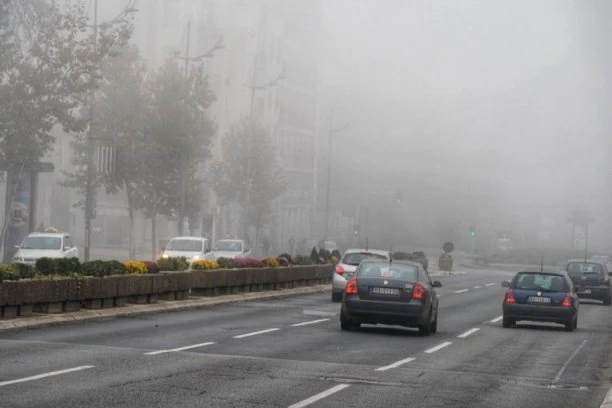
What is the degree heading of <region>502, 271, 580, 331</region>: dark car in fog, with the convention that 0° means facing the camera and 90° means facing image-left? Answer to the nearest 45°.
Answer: approximately 180°

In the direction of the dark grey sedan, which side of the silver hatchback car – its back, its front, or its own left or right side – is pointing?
back

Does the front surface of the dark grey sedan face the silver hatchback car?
yes

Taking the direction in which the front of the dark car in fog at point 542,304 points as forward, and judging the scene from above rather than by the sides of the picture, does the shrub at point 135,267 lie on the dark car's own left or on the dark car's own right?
on the dark car's own left

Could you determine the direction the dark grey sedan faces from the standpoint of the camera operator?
facing away from the viewer

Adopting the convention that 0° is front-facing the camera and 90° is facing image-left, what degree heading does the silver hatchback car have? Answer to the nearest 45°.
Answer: approximately 180°

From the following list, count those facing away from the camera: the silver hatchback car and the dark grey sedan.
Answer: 2

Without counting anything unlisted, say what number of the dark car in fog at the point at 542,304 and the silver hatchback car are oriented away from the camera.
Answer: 2

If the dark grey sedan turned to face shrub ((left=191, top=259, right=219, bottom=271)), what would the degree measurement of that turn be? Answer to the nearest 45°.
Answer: approximately 45° to its left

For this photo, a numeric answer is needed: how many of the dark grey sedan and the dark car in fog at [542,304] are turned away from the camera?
2
